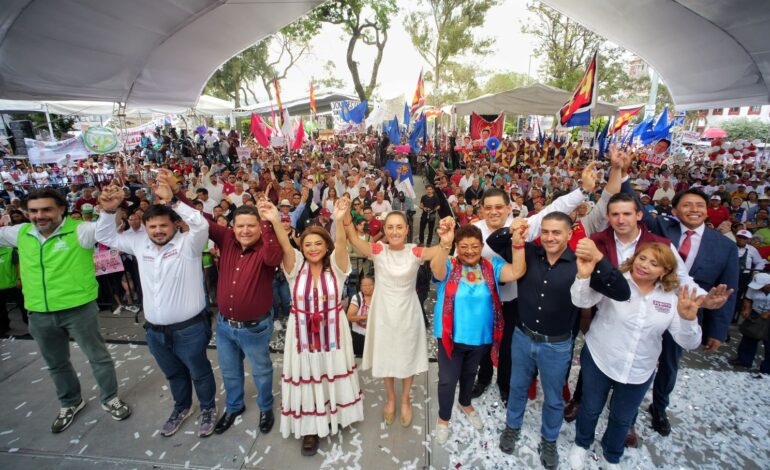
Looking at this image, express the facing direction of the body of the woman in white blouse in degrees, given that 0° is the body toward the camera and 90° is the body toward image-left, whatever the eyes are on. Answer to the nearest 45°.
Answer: approximately 0°

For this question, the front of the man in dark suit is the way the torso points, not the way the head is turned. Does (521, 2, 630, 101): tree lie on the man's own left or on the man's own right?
on the man's own right

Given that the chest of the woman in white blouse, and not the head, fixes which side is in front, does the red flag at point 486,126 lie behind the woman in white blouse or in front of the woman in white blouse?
behind

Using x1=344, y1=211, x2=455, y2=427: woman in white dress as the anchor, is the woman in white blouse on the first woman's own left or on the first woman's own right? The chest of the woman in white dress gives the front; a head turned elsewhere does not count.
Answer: on the first woman's own left

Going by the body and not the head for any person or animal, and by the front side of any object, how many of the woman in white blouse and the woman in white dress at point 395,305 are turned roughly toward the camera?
2

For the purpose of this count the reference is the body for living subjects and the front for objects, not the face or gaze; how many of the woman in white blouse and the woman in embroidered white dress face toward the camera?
2

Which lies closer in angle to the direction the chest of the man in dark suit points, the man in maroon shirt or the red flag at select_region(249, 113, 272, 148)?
the man in maroon shirt

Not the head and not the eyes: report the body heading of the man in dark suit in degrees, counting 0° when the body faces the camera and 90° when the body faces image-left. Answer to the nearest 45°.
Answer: approximately 45°

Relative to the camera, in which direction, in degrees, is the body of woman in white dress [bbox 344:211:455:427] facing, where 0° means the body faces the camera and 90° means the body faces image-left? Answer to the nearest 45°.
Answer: approximately 0°
